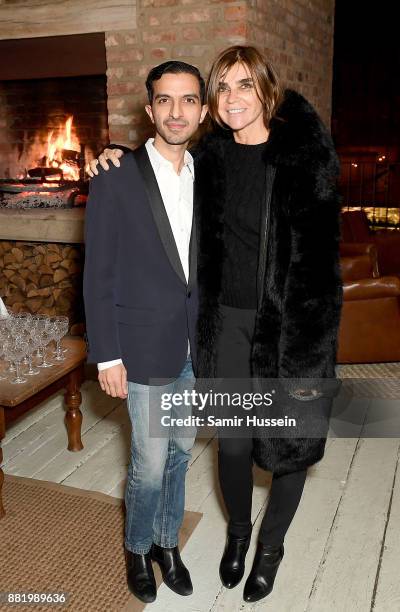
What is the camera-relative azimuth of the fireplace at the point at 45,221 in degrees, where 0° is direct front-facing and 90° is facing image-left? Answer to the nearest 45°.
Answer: approximately 0°

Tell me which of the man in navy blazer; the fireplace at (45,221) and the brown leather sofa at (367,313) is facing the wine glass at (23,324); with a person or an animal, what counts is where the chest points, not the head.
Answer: the fireplace

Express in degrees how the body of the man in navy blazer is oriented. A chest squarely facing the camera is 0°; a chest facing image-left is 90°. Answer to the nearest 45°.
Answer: approximately 315°

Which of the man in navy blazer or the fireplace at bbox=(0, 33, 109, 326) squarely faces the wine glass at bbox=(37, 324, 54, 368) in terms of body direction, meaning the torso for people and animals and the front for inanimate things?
the fireplace

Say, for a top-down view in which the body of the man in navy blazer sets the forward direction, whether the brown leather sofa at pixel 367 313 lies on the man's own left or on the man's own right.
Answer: on the man's own left
